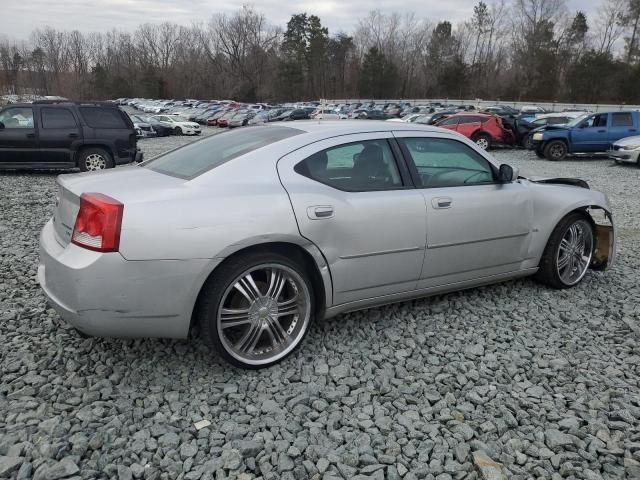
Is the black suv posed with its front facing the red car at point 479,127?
no

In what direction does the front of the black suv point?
to the viewer's left

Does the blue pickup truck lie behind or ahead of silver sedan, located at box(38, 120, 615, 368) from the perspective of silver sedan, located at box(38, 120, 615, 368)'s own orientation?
ahead

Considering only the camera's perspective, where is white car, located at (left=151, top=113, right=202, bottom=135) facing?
facing the viewer and to the right of the viewer

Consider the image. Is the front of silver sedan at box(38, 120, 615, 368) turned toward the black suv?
no

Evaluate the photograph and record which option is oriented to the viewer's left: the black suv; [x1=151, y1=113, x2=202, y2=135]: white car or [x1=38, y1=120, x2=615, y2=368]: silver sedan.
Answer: the black suv

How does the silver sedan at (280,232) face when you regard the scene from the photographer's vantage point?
facing away from the viewer and to the right of the viewer

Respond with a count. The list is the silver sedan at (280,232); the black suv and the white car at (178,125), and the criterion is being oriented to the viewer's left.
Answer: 1

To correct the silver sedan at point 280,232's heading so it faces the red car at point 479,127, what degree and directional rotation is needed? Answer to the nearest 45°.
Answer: approximately 45° to its left

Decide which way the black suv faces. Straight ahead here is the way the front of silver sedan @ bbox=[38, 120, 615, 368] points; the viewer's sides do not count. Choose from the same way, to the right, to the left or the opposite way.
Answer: the opposite way

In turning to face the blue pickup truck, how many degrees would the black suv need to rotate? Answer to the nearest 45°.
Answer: approximately 180°

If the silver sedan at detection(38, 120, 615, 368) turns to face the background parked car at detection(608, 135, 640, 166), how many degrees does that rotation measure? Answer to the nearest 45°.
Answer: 0° — it already faces it

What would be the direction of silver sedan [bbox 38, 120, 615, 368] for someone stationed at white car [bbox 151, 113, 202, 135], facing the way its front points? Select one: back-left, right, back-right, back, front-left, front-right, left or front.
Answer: front-right
